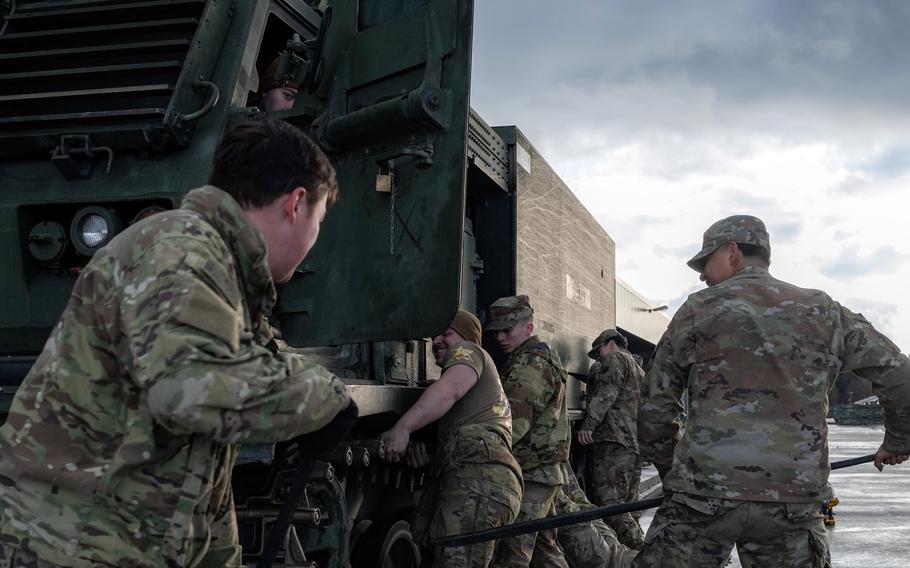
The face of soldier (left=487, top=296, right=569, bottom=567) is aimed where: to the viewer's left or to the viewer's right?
to the viewer's left

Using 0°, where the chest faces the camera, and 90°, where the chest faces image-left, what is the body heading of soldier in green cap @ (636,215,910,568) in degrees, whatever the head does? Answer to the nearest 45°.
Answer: approximately 180°

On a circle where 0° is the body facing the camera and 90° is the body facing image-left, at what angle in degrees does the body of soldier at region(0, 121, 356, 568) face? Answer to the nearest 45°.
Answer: approximately 225°

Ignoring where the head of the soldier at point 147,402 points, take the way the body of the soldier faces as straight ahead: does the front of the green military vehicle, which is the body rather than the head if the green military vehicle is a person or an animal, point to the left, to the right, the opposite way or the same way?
the opposite way

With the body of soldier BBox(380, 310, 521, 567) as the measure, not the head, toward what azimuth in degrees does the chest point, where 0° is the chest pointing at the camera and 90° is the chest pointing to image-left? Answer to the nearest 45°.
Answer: approximately 90°

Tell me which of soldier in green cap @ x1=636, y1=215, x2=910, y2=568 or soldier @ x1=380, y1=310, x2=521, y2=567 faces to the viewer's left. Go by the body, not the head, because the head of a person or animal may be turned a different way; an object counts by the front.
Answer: the soldier
